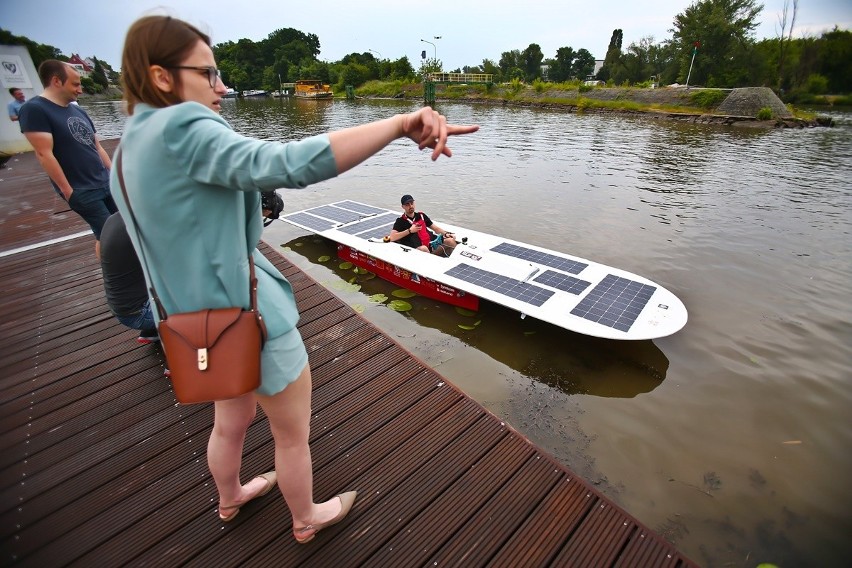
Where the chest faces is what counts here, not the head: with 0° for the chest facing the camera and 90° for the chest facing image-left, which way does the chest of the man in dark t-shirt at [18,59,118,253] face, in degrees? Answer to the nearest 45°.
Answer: approximately 315°

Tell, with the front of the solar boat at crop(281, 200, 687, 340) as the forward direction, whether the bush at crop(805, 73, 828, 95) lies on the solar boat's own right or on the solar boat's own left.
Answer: on the solar boat's own left

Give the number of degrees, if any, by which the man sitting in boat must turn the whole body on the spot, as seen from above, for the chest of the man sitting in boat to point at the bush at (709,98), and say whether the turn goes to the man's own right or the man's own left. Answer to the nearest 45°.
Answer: approximately 90° to the man's own left

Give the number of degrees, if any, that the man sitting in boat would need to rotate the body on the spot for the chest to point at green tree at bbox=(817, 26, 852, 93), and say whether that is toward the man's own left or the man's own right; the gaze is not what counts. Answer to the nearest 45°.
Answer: approximately 90° to the man's own left

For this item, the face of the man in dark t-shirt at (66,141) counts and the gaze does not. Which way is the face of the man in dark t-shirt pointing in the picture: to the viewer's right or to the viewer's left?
to the viewer's right

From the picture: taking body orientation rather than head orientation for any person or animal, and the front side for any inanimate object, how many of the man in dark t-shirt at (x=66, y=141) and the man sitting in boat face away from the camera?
0

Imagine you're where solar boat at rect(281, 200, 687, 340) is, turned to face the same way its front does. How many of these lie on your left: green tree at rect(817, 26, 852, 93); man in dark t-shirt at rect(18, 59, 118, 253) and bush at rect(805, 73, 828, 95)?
2

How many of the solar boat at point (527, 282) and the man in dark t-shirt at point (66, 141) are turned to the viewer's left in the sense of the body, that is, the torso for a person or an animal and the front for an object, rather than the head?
0

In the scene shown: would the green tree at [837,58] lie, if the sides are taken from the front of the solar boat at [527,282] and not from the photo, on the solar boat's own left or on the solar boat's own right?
on the solar boat's own left
